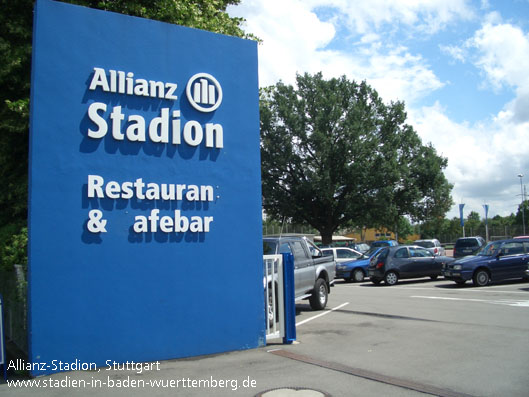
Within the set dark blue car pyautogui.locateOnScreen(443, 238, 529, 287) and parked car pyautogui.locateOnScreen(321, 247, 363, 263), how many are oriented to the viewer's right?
1

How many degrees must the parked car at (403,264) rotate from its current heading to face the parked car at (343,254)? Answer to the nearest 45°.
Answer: approximately 90° to its left

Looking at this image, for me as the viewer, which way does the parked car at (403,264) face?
facing away from the viewer and to the right of the viewer

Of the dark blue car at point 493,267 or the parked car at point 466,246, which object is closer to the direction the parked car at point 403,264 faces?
the parked car

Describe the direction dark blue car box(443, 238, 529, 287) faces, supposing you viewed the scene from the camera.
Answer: facing the viewer and to the left of the viewer
